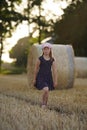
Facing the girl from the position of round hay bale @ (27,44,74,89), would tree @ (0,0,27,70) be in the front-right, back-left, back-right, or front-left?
back-right

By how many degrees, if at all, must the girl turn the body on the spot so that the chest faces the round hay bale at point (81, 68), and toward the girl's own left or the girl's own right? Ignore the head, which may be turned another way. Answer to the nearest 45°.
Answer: approximately 180°

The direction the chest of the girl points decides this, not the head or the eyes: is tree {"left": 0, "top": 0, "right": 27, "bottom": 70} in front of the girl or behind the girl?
behind

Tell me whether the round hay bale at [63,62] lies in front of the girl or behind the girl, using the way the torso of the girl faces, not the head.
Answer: behind

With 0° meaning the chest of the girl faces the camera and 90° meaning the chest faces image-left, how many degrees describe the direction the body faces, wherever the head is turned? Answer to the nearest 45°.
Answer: approximately 0°

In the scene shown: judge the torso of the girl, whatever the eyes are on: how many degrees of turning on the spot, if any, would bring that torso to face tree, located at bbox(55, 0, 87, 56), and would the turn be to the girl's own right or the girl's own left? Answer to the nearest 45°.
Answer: approximately 180°
